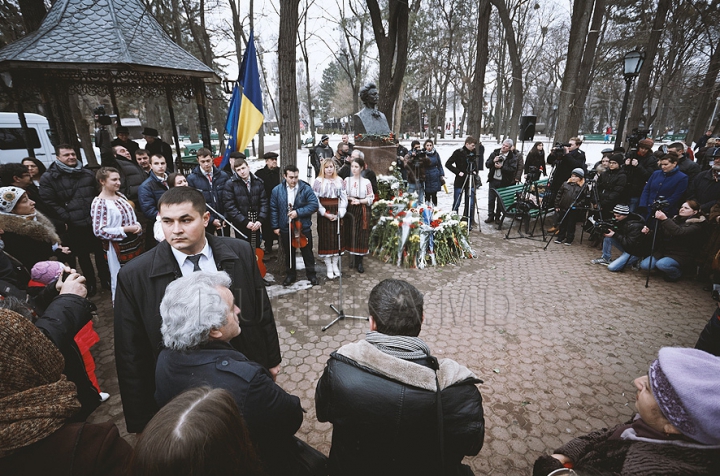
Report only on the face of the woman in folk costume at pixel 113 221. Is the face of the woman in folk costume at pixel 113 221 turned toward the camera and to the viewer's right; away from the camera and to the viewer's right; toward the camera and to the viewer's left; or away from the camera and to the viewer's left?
toward the camera and to the viewer's right

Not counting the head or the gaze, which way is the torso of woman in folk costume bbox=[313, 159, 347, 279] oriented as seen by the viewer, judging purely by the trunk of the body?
toward the camera

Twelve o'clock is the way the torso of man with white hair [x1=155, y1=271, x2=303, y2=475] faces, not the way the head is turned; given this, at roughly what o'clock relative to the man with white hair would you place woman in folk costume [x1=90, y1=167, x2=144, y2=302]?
The woman in folk costume is roughly at 10 o'clock from the man with white hair.

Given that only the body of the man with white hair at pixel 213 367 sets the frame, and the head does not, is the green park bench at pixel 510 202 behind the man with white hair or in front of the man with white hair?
in front

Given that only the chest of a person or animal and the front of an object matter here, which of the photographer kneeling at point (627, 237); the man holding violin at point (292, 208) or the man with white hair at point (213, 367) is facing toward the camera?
the man holding violin

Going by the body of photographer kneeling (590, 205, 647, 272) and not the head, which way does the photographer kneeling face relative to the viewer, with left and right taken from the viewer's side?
facing to the left of the viewer

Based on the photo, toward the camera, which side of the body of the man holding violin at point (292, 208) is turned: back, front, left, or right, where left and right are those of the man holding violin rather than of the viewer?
front

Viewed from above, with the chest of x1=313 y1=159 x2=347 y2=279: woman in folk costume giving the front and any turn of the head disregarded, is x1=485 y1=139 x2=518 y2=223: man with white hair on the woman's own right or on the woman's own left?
on the woman's own left

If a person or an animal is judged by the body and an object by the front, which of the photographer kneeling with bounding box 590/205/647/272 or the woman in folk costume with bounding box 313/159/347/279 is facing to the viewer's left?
the photographer kneeling

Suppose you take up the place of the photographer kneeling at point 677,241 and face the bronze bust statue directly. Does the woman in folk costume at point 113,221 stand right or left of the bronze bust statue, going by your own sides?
left

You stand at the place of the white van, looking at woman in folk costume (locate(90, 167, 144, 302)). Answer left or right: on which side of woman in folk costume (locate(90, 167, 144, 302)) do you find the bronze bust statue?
left

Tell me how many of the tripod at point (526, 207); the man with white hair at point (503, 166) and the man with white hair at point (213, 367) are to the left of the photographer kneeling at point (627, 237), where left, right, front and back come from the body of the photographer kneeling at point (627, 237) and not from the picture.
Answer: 1

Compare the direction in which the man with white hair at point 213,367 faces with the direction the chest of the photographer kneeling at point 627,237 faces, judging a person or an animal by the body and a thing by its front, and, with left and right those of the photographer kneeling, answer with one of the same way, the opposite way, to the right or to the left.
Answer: to the right

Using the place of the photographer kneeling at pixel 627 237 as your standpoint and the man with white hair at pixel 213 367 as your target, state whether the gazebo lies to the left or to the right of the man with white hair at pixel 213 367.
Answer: right

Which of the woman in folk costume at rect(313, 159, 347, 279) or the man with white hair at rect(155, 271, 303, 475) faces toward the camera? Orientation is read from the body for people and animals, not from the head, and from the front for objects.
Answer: the woman in folk costume

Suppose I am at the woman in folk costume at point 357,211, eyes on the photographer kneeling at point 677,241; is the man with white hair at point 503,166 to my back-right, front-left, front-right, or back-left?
front-left

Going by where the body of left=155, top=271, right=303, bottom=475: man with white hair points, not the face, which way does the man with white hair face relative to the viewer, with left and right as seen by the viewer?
facing away from the viewer and to the right of the viewer
